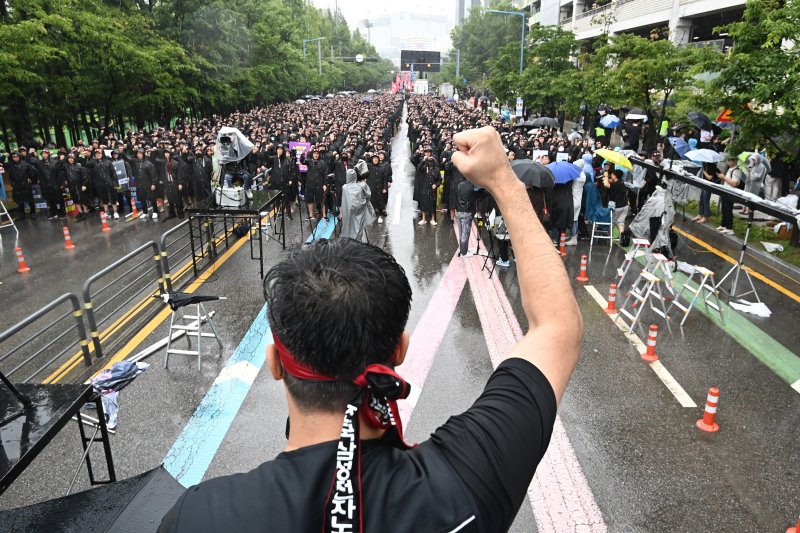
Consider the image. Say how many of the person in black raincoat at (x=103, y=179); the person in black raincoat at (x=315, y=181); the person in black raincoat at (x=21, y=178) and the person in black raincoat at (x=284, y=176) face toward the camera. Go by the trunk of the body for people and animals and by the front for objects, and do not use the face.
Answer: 4

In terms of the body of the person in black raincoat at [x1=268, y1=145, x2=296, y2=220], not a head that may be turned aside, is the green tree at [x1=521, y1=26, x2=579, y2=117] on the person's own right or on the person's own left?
on the person's own left

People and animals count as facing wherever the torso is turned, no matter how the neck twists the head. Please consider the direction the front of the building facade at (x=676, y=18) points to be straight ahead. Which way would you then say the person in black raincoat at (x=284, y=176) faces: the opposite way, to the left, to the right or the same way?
to the left

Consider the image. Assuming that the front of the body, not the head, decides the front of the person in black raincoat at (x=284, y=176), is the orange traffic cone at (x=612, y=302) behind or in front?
in front

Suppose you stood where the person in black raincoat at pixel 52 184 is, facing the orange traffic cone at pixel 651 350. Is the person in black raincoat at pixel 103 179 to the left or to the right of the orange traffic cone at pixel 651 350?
left

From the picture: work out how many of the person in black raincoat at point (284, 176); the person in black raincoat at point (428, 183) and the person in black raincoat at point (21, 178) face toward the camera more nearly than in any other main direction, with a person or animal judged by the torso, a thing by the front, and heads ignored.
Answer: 3

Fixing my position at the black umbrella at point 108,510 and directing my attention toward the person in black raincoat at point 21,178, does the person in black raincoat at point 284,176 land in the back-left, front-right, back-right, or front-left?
front-right

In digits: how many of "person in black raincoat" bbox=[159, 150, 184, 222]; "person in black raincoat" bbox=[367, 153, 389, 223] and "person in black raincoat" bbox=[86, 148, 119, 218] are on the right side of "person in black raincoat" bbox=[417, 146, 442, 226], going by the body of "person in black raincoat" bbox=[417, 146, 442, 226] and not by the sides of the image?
3

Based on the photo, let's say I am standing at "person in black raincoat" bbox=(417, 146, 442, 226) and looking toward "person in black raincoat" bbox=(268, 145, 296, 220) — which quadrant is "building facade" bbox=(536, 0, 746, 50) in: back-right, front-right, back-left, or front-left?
back-right

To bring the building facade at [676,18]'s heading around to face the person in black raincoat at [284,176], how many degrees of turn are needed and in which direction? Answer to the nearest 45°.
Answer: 0° — it already faces them

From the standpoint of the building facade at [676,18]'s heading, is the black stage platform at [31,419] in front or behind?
in front

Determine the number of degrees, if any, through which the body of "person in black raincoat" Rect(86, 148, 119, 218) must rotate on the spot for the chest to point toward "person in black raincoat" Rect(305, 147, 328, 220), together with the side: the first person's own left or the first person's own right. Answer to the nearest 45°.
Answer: approximately 45° to the first person's own left

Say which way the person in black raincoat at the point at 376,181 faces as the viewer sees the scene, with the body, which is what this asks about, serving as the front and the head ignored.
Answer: toward the camera

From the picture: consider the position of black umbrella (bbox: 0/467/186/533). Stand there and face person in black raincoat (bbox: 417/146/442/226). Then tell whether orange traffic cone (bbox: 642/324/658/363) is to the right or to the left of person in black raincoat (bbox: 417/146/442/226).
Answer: right

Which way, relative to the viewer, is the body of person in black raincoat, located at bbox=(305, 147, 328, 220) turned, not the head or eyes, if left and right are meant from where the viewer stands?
facing the viewer

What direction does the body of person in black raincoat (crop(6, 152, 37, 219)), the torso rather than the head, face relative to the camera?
toward the camera

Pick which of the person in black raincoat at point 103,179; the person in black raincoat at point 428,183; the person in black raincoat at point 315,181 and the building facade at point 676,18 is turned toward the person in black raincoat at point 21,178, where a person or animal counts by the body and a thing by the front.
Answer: the building facade

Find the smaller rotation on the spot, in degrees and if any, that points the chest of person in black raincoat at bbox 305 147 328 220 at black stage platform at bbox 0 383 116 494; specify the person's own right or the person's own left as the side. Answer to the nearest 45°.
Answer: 0° — they already face it
